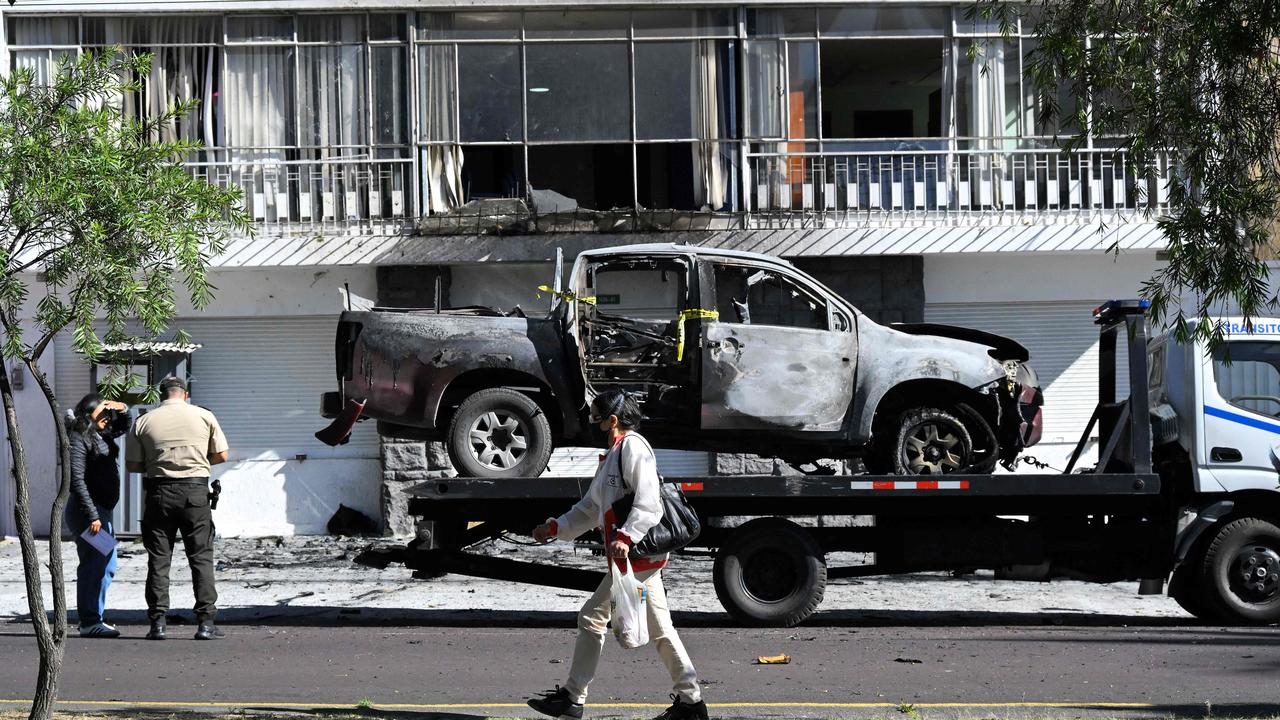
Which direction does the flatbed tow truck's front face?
to the viewer's right

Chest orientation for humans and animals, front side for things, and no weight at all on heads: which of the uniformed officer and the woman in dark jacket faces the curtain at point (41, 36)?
the uniformed officer

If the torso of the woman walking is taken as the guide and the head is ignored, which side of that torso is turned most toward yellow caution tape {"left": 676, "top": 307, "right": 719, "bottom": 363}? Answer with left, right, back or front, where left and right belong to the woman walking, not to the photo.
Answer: right

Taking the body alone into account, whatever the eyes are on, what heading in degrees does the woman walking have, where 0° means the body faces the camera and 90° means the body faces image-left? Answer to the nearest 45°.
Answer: approximately 90°

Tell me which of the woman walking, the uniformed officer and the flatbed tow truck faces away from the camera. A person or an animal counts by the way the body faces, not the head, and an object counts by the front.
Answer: the uniformed officer

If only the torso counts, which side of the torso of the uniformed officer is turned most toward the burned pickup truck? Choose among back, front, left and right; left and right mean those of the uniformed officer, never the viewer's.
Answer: right

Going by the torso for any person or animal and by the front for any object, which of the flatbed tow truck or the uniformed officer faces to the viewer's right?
the flatbed tow truck

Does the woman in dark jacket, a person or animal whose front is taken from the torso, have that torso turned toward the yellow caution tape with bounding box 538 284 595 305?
yes

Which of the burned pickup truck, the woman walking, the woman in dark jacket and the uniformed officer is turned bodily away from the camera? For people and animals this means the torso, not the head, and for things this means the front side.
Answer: the uniformed officer

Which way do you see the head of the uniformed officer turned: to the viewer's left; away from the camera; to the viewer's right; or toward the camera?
away from the camera

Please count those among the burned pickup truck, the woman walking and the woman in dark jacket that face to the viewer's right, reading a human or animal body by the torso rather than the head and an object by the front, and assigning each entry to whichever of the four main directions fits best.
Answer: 2

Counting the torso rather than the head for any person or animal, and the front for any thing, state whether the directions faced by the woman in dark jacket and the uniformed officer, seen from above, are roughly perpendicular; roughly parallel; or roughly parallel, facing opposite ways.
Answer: roughly perpendicular

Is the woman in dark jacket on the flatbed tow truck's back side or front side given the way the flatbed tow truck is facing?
on the back side

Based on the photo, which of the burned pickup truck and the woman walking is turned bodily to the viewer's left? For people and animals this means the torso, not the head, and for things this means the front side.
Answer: the woman walking

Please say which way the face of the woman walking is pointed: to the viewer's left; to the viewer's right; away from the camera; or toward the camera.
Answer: to the viewer's left

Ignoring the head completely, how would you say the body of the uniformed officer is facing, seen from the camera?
away from the camera

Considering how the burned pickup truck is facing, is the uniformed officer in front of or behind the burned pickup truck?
behind

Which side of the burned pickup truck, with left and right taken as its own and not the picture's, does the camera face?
right
